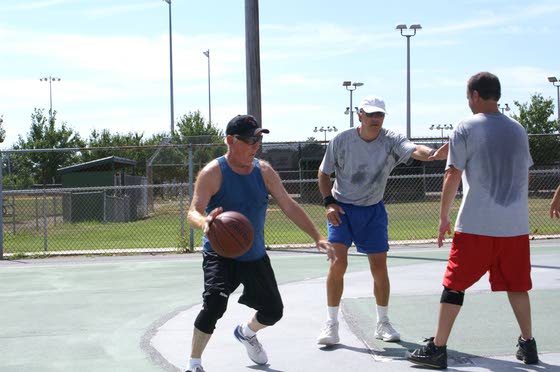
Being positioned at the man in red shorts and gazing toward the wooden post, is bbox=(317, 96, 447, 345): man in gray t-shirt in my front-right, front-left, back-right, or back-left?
front-left

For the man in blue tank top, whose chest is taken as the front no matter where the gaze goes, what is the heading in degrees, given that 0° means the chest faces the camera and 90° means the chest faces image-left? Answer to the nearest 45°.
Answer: approximately 315°

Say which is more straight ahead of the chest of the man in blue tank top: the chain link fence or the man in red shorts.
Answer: the man in red shorts

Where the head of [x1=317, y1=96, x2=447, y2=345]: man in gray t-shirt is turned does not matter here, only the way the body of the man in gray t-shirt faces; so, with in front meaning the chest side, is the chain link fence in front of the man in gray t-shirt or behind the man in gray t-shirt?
behind

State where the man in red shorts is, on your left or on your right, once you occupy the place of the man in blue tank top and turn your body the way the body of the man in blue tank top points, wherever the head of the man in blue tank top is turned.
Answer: on your left

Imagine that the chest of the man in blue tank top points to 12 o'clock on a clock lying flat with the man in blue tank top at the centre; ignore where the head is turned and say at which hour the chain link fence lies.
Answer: The chain link fence is roughly at 7 o'clock from the man in blue tank top.

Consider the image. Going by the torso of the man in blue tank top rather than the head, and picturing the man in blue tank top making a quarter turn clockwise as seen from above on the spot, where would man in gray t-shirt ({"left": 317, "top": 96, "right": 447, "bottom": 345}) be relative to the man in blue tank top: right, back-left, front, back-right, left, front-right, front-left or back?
back

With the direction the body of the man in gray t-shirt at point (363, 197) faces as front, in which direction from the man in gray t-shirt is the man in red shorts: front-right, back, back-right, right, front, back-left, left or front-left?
front-left

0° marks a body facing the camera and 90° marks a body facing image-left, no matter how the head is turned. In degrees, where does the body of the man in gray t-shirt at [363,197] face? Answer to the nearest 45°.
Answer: approximately 0°

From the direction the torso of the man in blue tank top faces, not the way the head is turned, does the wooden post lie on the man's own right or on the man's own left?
on the man's own left

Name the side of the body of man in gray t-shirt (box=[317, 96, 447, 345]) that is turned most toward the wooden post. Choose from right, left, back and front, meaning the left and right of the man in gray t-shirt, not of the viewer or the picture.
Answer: back
